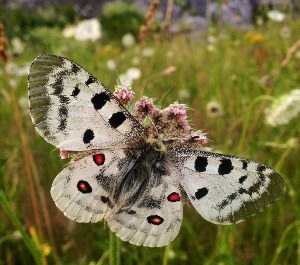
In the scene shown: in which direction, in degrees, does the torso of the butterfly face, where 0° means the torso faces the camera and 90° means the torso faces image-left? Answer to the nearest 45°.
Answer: approximately 225°

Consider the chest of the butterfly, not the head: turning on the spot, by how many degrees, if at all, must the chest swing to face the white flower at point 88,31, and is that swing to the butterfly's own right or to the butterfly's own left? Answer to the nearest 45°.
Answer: approximately 45° to the butterfly's own left
